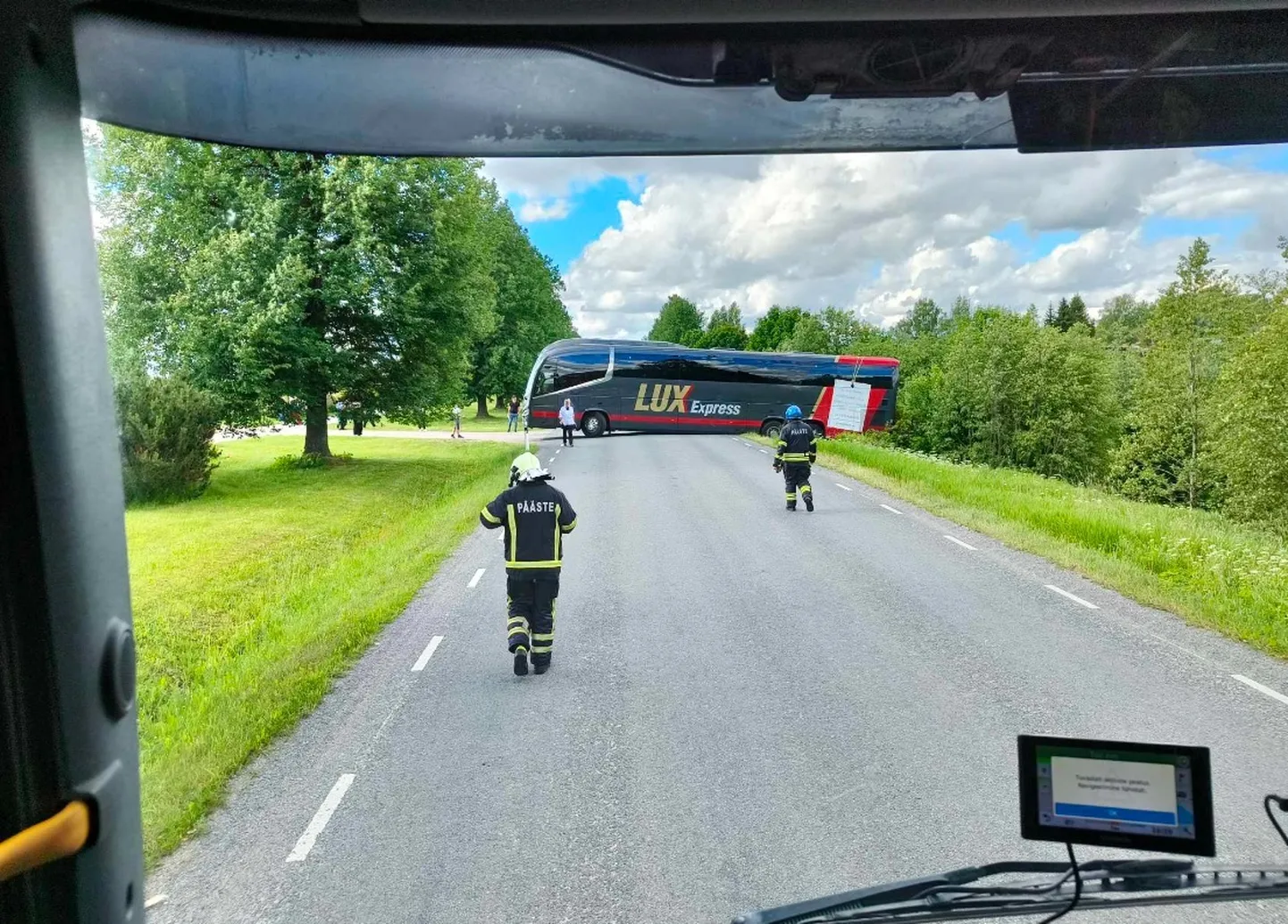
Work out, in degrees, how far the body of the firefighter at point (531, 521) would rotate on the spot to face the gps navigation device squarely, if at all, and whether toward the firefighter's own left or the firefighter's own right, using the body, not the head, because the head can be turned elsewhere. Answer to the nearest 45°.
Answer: approximately 180°

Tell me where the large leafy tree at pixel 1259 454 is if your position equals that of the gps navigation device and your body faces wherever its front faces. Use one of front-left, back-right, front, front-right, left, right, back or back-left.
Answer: back

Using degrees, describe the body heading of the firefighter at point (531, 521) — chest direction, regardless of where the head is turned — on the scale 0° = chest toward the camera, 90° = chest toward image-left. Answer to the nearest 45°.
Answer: approximately 180°

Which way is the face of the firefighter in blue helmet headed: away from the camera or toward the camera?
away from the camera

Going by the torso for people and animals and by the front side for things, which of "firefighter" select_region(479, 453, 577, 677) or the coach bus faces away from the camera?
the firefighter

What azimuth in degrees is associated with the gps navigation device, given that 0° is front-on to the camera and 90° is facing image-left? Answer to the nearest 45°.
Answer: approximately 0°

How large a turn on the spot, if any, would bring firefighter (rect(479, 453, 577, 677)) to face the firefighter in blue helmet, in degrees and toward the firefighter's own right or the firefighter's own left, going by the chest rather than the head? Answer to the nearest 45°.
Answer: approximately 45° to the firefighter's own right

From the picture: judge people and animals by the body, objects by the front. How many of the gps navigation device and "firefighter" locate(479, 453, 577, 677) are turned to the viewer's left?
0

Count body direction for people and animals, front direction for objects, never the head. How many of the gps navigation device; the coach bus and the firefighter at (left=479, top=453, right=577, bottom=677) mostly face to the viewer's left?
1

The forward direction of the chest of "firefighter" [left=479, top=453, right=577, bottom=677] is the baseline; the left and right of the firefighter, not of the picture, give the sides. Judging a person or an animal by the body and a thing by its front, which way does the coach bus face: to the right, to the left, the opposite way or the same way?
to the left

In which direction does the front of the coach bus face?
to the viewer's left

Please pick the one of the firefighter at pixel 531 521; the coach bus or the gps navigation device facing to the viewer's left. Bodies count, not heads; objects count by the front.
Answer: the coach bus
